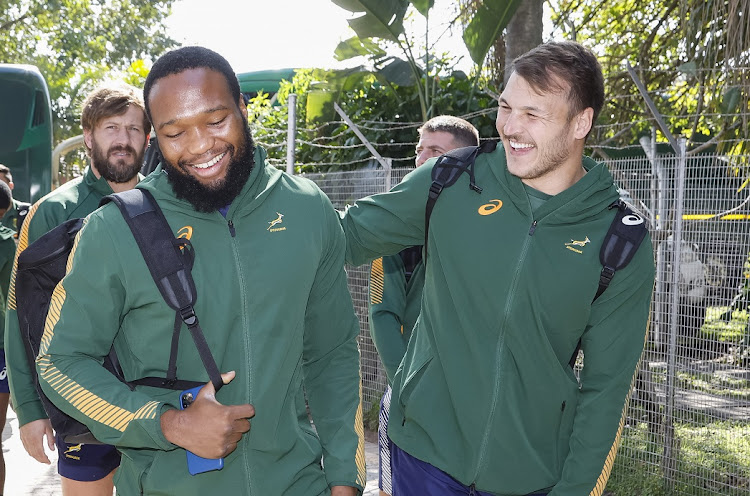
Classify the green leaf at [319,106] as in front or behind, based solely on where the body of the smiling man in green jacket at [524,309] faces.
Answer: behind

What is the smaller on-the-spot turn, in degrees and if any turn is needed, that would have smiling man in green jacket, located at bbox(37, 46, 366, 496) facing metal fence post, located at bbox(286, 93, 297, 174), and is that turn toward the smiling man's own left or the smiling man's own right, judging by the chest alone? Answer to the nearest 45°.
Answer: approximately 180°

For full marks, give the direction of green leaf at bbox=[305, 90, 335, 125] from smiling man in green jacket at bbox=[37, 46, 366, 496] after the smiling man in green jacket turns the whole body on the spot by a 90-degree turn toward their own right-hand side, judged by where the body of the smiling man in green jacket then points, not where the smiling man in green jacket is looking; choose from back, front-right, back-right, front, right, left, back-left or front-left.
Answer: right

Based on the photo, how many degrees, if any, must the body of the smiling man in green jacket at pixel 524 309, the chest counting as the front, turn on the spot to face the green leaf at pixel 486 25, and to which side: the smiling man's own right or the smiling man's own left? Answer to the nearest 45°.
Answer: approximately 180°

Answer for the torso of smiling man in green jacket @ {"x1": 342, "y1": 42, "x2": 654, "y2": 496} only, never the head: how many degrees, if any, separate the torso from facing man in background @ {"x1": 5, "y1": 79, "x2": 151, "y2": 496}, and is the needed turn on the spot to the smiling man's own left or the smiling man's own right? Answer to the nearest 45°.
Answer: approximately 135° to the smiling man's own right

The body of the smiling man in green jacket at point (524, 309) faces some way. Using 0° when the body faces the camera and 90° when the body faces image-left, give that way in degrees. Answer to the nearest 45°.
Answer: approximately 0°

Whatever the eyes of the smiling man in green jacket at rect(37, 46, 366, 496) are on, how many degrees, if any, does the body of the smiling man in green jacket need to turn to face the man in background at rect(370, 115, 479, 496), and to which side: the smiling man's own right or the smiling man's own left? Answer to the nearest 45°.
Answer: approximately 135° to the smiling man's own left

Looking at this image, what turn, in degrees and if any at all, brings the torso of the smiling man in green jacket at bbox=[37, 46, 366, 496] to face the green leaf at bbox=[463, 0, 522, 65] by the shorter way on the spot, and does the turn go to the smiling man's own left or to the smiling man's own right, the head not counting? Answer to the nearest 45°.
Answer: approximately 135° to the smiling man's own left

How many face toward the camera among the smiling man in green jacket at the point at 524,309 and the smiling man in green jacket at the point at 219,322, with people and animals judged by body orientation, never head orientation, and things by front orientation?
2

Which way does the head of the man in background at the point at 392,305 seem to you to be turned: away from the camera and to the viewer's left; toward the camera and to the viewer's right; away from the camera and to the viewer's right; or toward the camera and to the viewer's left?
toward the camera and to the viewer's left
